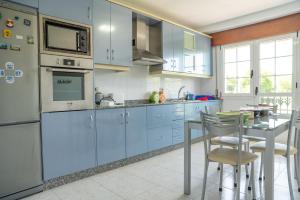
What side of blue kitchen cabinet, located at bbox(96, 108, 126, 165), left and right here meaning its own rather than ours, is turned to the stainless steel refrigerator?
right

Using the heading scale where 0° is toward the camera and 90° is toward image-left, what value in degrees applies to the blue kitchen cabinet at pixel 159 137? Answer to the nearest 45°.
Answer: approximately 315°

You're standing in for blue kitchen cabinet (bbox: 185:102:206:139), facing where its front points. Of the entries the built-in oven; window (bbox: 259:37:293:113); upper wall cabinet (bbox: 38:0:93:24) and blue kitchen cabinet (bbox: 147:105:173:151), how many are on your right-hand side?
3

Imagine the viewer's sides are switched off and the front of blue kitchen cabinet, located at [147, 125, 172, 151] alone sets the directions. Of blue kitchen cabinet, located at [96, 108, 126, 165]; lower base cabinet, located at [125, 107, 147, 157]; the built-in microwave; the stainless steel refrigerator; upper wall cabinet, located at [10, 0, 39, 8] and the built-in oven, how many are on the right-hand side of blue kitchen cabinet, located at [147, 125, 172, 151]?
6

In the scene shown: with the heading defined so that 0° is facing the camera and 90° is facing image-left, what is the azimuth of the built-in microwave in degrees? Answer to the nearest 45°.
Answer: approximately 315°

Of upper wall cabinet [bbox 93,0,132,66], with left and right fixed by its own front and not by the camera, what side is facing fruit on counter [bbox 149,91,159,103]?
left

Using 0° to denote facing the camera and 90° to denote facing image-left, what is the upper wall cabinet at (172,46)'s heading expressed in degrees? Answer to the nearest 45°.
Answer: approximately 315°

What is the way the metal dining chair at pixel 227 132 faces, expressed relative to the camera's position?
facing away from the viewer and to the right of the viewer

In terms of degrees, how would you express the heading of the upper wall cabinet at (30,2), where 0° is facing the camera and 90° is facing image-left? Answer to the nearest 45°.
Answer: approximately 315°

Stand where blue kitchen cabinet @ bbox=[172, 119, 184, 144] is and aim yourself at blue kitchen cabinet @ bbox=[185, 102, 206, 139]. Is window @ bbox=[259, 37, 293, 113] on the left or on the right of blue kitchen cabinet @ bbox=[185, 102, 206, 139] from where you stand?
right

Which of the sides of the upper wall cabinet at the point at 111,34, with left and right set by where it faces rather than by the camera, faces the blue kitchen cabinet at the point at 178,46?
left

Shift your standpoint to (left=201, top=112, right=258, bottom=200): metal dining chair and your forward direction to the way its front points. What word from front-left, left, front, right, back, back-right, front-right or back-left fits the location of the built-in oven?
back-left

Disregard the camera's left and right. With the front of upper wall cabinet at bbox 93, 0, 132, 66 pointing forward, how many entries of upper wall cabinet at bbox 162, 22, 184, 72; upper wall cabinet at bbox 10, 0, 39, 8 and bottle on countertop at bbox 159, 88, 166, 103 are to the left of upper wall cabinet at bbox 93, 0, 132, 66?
2

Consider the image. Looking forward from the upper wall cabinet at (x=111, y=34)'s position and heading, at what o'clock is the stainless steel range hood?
The stainless steel range hood is roughly at 9 o'clock from the upper wall cabinet.
